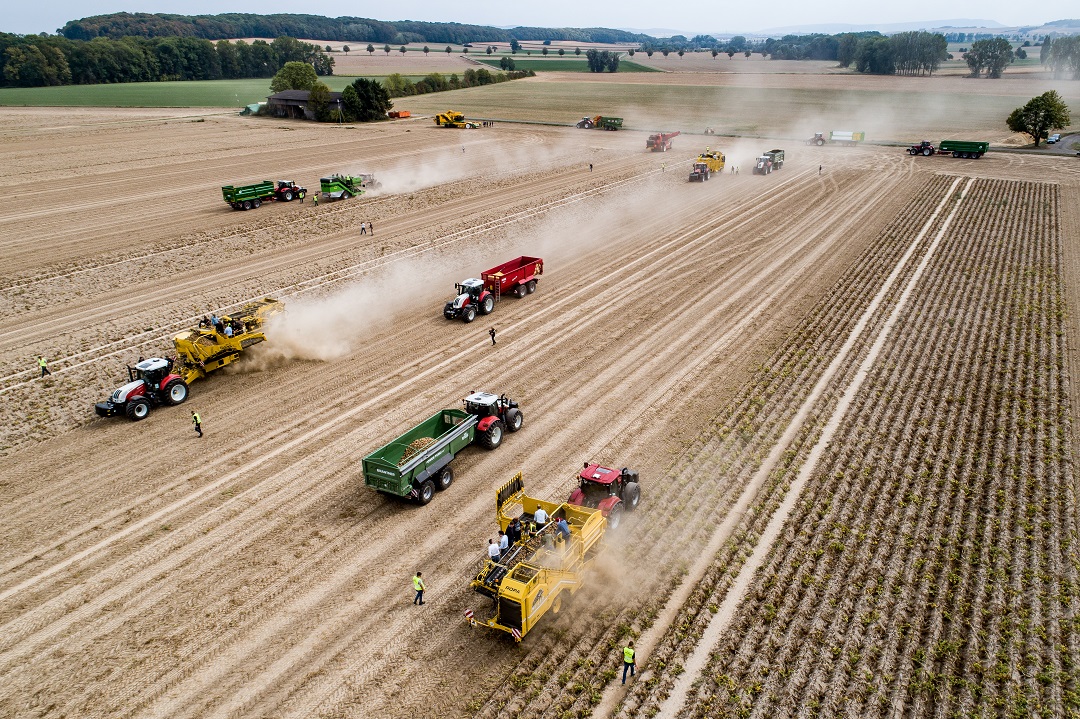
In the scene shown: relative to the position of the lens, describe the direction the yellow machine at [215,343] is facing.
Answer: facing the viewer and to the left of the viewer

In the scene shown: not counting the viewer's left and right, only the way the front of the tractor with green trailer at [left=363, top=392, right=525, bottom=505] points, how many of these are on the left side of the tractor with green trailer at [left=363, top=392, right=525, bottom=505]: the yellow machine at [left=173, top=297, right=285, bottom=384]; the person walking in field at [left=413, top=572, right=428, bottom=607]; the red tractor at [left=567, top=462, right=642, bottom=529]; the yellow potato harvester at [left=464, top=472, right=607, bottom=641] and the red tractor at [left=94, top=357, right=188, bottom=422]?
2

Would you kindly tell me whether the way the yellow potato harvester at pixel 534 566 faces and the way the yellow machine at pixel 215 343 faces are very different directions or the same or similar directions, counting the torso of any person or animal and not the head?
very different directions

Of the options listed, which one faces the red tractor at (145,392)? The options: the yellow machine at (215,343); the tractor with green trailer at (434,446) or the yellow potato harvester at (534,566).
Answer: the yellow machine

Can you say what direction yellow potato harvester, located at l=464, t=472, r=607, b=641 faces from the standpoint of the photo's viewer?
facing away from the viewer and to the right of the viewer

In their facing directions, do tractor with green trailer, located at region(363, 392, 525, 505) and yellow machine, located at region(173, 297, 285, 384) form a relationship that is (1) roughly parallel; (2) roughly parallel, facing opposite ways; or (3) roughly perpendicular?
roughly parallel, facing opposite ways

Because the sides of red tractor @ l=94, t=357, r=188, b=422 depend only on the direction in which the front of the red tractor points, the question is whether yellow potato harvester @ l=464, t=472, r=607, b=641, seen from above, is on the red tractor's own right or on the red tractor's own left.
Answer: on the red tractor's own left

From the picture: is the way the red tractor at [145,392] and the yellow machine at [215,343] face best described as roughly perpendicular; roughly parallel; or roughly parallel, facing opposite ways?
roughly parallel

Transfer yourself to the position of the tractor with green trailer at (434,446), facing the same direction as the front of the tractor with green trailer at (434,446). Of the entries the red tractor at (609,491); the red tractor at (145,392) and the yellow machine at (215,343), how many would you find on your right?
1

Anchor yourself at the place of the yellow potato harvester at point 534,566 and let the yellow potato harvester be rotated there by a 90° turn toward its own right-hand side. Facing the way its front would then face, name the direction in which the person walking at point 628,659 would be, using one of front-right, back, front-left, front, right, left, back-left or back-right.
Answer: front

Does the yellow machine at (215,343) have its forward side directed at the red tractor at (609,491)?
no

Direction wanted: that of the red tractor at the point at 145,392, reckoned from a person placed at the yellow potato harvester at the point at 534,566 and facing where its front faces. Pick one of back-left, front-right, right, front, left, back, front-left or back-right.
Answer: left

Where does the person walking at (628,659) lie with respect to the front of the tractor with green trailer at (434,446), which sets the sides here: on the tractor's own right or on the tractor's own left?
on the tractor's own right

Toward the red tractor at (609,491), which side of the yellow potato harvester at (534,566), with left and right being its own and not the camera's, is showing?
front

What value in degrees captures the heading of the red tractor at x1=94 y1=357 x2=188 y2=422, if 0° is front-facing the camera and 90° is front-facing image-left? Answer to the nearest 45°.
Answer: approximately 45°

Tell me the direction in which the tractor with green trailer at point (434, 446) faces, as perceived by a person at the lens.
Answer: facing away from the viewer and to the right of the viewer

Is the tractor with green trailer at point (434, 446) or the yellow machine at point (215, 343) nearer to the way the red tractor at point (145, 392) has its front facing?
the tractor with green trailer

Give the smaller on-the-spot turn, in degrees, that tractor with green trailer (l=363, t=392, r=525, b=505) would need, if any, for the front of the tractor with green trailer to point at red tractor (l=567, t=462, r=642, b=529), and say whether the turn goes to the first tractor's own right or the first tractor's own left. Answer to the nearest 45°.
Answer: approximately 90° to the first tractor's own right
